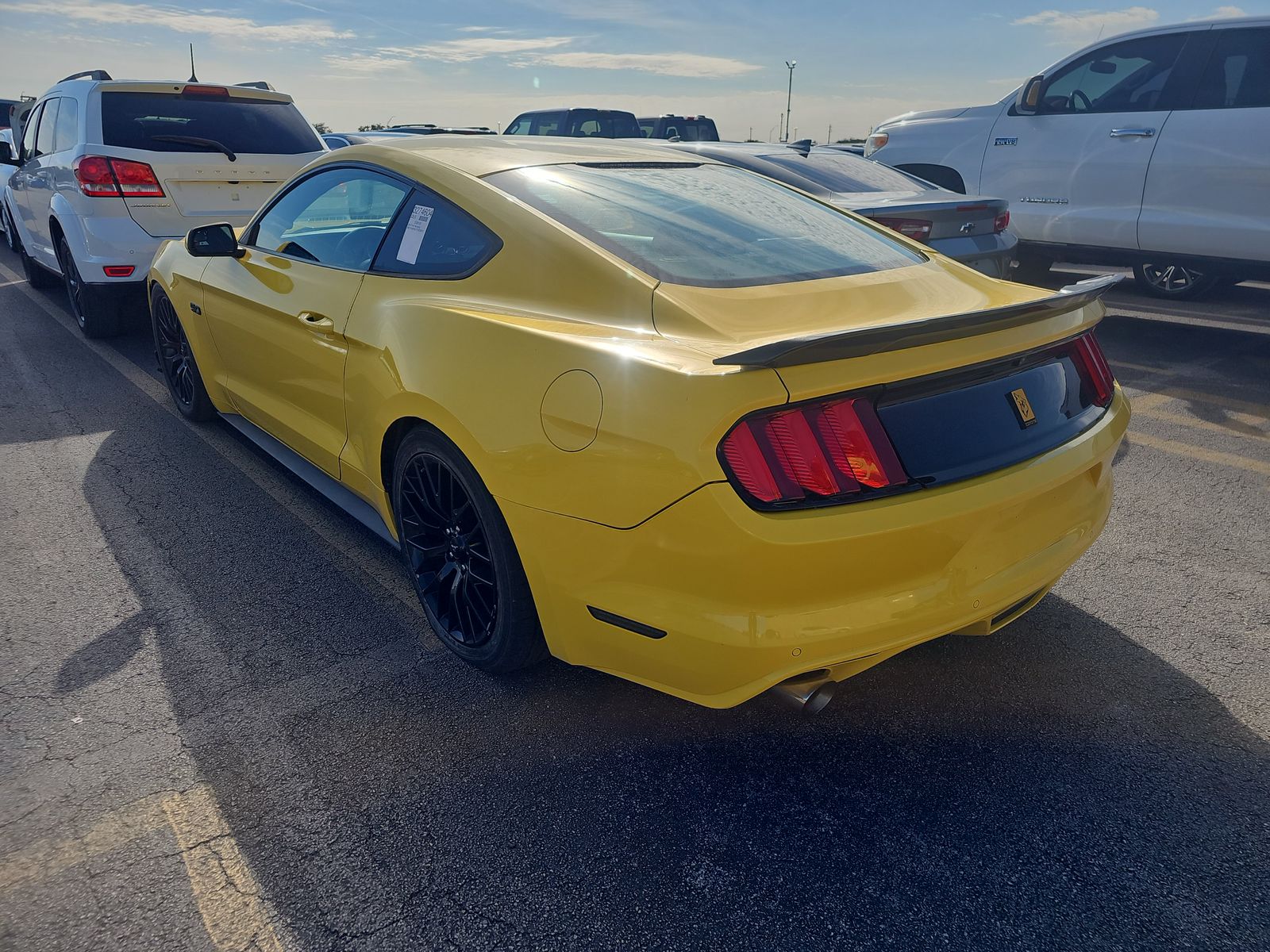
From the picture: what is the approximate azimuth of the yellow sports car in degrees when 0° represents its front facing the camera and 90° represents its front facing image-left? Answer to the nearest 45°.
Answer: approximately 135°

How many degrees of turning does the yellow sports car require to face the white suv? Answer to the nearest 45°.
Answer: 0° — it already faces it

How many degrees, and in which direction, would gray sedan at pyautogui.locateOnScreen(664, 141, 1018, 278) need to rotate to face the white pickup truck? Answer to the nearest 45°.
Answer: approximately 90° to its right

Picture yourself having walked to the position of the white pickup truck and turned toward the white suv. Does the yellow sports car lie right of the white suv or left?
left

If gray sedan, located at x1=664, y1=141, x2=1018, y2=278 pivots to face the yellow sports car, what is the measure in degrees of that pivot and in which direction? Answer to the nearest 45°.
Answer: approximately 135° to its left

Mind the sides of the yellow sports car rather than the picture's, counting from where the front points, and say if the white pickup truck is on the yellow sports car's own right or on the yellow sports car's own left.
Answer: on the yellow sports car's own right

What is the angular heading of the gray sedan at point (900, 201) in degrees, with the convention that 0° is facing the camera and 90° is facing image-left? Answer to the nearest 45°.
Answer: approximately 135°

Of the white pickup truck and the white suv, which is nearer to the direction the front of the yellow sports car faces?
the white suv

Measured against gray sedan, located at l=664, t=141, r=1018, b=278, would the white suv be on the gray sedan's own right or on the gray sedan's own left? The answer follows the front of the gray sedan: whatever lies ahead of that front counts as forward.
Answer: on the gray sedan's own left
